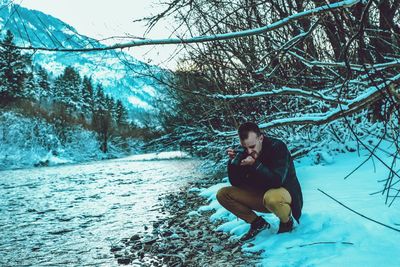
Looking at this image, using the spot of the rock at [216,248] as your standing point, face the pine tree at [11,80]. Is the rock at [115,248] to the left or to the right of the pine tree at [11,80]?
left

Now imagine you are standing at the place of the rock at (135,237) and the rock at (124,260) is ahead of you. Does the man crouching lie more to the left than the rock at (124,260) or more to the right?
left

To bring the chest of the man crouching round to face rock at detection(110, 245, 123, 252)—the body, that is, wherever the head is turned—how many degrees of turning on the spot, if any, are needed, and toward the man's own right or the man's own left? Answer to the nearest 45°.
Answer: approximately 45° to the man's own right

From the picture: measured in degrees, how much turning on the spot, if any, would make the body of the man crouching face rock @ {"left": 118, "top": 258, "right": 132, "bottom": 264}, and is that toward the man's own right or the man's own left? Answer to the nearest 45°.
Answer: approximately 45° to the man's own right

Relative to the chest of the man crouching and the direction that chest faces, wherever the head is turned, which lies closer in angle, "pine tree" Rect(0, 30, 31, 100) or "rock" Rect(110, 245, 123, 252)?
the rock

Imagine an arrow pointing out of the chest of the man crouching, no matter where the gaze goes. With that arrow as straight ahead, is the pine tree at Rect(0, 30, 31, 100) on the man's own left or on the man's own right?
on the man's own right

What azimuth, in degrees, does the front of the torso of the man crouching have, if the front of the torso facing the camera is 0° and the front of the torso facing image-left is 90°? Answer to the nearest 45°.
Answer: approximately 45°
